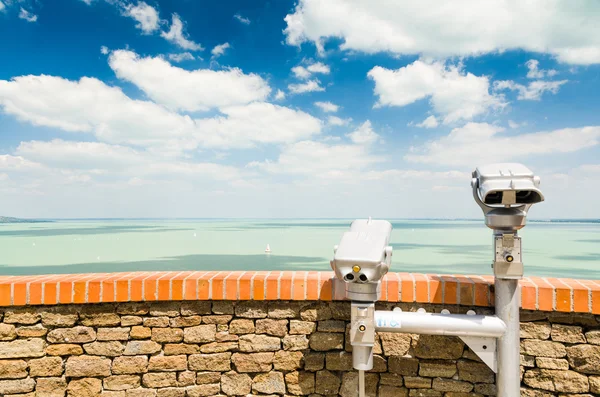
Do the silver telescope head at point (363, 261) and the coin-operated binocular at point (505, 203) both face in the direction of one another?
no

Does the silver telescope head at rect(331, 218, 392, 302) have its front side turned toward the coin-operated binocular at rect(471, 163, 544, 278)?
no

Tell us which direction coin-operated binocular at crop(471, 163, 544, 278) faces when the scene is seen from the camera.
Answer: facing the viewer

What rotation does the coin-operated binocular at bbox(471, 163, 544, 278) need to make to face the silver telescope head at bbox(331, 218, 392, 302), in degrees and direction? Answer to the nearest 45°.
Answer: approximately 45° to its right
